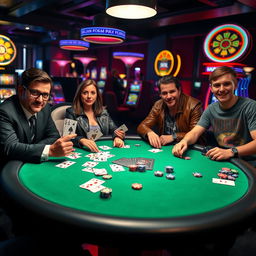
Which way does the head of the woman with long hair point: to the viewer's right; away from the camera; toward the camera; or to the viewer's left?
toward the camera

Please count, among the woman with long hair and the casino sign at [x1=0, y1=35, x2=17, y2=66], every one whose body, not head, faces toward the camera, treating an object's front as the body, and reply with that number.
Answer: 2

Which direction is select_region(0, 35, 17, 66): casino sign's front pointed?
toward the camera

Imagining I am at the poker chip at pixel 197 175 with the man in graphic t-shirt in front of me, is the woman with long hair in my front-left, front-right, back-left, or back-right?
front-left

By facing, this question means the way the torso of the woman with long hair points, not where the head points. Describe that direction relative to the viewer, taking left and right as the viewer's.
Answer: facing the viewer

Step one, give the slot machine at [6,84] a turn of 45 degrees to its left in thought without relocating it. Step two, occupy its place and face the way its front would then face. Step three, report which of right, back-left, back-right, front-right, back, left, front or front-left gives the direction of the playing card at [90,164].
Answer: right

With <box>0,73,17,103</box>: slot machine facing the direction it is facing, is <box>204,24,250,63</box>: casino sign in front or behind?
in front

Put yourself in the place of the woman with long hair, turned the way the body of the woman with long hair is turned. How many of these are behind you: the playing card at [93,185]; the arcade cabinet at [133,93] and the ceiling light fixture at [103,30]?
2

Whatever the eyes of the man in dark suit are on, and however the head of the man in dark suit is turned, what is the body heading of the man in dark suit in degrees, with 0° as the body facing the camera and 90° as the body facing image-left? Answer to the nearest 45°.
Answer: approximately 315°

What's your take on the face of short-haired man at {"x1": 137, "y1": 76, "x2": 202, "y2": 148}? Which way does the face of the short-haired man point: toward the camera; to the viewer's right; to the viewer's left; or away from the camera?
toward the camera

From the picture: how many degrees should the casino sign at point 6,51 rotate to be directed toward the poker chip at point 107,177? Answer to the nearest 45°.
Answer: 0° — it already faces it

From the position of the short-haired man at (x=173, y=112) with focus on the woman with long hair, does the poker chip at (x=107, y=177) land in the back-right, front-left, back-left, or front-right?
front-left
